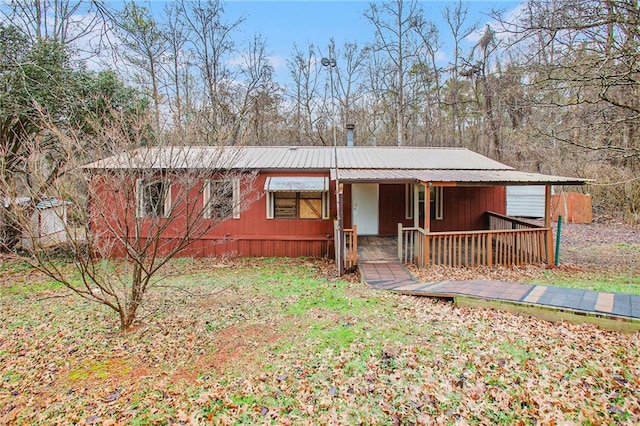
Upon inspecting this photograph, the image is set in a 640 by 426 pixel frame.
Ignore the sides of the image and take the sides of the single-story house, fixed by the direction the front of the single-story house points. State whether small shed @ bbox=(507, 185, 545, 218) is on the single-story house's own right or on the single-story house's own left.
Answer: on the single-story house's own left

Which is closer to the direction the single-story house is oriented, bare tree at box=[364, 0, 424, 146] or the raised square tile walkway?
the raised square tile walkway

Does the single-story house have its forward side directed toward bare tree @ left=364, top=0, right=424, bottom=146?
no

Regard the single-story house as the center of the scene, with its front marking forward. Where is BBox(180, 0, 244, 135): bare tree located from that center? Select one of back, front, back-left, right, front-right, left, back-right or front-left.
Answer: back-right

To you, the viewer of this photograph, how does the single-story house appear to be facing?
facing the viewer

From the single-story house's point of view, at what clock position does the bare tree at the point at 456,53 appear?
The bare tree is roughly at 7 o'clock from the single-story house.

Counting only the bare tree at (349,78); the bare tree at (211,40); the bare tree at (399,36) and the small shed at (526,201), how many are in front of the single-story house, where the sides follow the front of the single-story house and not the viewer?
0

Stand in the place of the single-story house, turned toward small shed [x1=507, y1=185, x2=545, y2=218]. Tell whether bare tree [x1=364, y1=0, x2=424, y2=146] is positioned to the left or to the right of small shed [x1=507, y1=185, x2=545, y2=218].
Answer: left

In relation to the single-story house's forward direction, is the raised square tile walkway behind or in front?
in front

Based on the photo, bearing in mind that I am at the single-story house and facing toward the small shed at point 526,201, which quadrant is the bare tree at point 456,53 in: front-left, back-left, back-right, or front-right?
front-left

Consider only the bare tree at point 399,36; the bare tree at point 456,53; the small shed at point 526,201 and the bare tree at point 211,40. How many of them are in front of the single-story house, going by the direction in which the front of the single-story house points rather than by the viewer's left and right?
0

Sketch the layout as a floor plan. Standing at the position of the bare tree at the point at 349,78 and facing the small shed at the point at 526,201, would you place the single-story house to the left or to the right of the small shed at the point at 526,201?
right

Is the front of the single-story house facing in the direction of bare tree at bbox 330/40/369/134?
no
